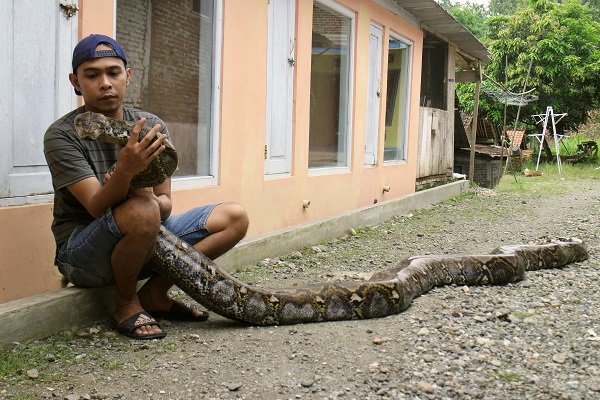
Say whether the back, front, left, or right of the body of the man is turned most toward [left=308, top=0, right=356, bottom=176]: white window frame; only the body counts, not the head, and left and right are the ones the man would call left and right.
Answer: left

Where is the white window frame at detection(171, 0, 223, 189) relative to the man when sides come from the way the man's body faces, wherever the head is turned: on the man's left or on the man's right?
on the man's left

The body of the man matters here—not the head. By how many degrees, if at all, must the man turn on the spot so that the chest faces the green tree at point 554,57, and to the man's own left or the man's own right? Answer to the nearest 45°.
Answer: approximately 90° to the man's own left

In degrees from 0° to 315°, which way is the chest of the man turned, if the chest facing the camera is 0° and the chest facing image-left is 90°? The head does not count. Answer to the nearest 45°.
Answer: approximately 315°

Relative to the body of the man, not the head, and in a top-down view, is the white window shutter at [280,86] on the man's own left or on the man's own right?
on the man's own left

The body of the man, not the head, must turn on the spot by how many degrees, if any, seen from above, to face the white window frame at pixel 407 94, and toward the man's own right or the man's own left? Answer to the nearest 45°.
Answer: approximately 90° to the man's own left

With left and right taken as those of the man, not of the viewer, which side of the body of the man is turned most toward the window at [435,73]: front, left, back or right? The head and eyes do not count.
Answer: left
